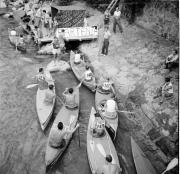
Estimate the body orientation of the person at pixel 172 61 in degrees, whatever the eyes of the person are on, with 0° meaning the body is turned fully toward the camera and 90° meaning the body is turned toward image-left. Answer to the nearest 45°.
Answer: approximately 45°

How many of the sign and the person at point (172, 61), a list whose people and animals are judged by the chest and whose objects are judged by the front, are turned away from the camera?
0

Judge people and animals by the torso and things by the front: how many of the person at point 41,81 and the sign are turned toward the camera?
1

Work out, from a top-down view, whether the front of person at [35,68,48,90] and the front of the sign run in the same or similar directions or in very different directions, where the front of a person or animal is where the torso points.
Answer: very different directions

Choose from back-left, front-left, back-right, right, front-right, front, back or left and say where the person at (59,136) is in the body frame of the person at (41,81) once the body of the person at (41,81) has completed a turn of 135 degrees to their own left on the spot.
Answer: front-left

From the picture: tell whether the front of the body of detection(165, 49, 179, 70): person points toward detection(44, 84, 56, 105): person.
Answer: yes

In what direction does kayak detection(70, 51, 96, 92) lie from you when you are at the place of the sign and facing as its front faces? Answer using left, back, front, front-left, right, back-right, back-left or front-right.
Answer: front

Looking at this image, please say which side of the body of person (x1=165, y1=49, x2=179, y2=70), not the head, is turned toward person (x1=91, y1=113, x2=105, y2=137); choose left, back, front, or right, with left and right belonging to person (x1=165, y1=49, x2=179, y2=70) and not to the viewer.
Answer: front

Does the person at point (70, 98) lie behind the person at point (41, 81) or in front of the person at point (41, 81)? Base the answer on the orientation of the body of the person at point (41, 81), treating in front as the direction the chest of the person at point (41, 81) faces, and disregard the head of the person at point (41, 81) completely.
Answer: behind

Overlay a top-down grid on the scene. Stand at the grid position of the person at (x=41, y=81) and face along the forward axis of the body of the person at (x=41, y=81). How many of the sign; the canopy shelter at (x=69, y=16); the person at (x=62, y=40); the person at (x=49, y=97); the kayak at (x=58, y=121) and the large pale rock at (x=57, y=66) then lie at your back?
2

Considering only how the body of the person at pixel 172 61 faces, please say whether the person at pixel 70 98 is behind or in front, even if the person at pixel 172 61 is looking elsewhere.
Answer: in front

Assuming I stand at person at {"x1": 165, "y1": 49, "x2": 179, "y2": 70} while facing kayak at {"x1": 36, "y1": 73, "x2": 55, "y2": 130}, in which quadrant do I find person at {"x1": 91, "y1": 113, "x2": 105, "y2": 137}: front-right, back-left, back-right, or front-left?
front-left

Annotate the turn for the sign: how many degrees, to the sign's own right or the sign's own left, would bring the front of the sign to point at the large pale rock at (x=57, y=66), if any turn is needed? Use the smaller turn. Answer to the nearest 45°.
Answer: approximately 45° to the sign's own right

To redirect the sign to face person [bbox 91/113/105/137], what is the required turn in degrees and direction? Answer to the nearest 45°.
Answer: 0° — it already faces them

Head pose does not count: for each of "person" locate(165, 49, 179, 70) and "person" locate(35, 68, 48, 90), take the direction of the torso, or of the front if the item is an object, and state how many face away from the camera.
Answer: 1

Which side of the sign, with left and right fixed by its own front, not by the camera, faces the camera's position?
front

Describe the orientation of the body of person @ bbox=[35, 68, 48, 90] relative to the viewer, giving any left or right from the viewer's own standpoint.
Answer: facing away from the viewer

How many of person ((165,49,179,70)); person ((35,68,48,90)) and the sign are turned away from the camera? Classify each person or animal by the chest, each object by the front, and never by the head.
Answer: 1
